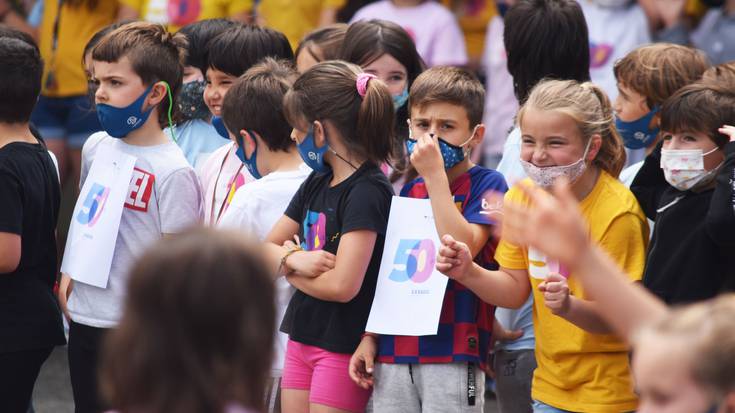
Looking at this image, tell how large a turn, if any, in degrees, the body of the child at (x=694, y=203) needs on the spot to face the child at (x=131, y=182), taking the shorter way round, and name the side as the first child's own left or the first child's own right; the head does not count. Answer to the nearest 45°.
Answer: approximately 45° to the first child's own right

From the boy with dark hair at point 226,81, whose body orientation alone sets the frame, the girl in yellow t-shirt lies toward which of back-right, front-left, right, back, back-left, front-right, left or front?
left

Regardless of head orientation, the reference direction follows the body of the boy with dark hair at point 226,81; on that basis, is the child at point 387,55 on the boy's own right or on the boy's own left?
on the boy's own left

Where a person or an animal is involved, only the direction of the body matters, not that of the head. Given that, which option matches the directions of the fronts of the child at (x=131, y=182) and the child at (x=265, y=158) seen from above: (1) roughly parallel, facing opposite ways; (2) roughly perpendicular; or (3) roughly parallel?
roughly perpendicular

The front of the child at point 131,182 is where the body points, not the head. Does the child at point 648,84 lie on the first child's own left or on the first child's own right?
on the first child's own left

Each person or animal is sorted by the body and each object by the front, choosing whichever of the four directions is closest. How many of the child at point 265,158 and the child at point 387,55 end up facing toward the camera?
1
